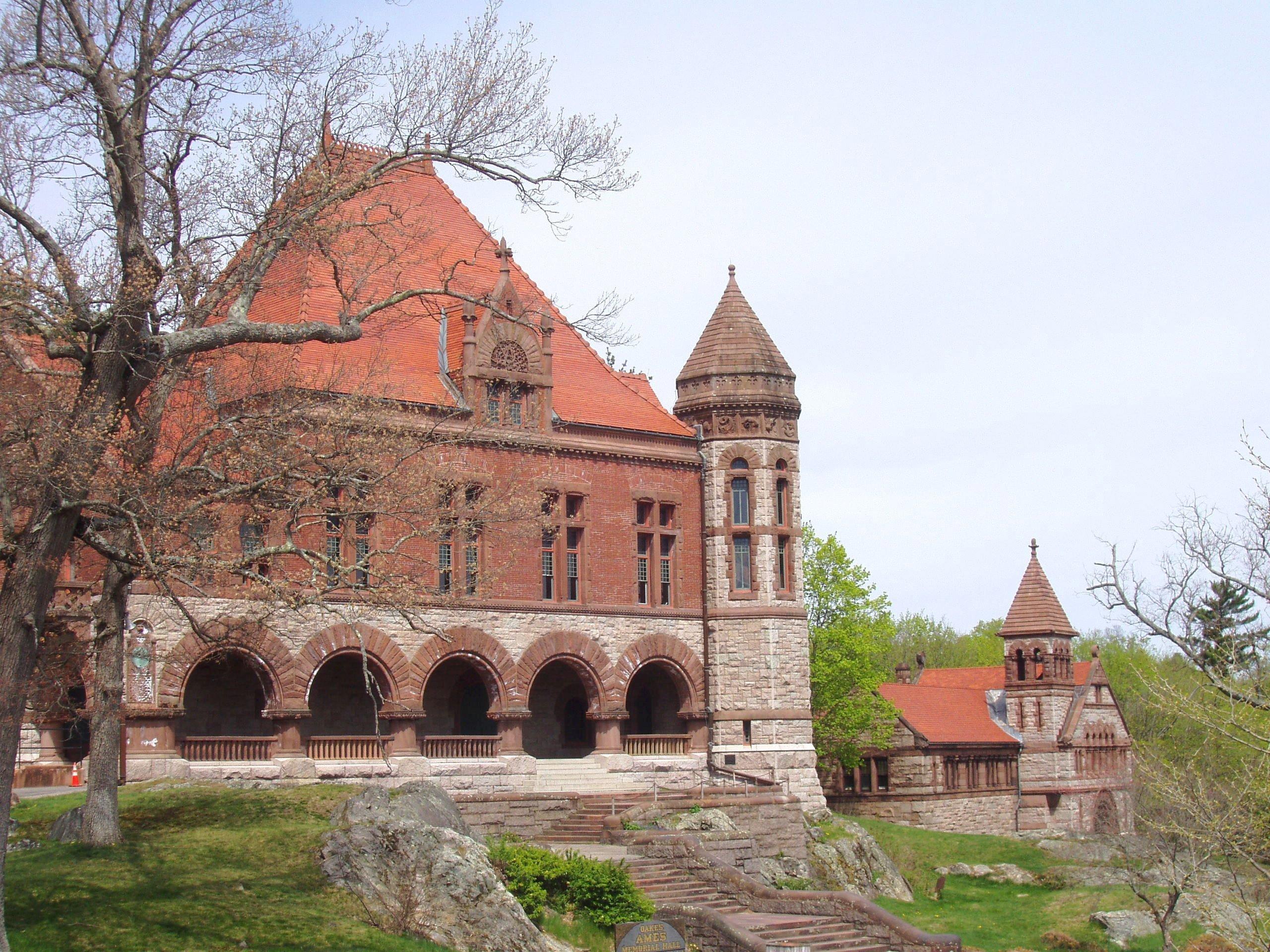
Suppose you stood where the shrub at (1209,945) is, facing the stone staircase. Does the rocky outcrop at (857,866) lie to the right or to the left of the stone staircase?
right

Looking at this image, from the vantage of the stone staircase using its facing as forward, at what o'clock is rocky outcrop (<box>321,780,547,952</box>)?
The rocky outcrop is roughly at 3 o'clock from the stone staircase.

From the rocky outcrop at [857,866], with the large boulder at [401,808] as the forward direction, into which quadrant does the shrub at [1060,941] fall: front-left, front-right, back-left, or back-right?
back-left

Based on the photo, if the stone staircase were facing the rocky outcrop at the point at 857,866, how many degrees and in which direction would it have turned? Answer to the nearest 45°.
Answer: approximately 135° to its left

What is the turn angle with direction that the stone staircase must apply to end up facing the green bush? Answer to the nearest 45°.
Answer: approximately 90° to its right

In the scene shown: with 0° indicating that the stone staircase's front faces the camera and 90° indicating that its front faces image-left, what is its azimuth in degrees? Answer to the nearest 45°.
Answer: approximately 315°

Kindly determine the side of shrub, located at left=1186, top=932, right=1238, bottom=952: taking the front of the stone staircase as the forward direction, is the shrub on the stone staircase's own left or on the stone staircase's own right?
on the stone staircase's own left

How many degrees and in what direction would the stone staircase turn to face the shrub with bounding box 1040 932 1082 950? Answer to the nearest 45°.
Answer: approximately 90° to its left
